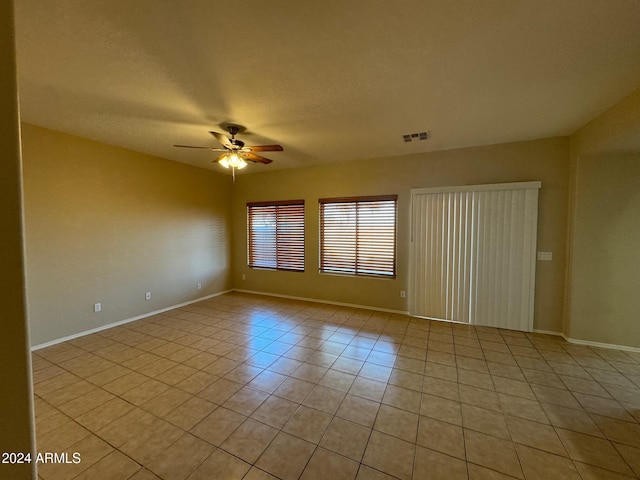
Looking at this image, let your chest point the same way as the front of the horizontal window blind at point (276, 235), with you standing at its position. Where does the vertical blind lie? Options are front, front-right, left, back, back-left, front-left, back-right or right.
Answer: left

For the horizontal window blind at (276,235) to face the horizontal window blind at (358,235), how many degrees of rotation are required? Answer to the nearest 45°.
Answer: approximately 90° to its left

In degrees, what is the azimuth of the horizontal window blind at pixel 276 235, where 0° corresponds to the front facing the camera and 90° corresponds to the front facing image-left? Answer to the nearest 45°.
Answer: approximately 45°
